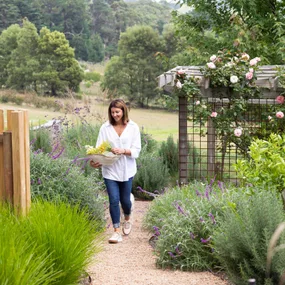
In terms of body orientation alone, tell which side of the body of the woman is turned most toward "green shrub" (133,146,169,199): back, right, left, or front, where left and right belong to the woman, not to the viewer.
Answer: back

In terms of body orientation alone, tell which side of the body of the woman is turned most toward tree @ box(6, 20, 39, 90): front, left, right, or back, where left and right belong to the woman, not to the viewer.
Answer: back

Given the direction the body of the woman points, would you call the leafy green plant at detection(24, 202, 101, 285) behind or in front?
in front

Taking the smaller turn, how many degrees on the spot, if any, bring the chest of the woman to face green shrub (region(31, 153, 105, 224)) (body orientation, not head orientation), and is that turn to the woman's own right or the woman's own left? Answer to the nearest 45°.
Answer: approximately 135° to the woman's own right

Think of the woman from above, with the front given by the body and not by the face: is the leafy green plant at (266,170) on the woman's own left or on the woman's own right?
on the woman's own left

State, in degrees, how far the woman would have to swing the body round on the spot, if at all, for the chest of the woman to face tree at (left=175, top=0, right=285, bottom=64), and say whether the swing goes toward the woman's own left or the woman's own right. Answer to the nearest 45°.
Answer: approximately 180°

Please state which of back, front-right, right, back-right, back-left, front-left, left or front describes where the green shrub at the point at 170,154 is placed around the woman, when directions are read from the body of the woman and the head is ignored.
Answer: back

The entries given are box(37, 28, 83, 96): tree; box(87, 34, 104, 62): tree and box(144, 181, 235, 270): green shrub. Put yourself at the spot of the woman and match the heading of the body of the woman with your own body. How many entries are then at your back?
2

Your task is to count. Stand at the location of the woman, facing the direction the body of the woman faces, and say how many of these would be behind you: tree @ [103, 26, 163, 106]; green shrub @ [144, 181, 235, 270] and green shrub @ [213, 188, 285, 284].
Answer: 1

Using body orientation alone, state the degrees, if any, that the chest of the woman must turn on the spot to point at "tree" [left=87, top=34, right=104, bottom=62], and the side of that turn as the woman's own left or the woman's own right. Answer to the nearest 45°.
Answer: approximately 180°

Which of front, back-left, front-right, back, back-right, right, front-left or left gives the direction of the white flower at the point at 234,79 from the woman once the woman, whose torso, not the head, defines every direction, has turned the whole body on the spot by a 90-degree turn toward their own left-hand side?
front-left

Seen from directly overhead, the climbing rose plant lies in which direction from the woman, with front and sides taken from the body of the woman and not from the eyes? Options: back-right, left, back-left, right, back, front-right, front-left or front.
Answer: back-left

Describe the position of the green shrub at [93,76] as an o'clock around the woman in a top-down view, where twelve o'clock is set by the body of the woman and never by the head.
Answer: The green shrub is roughly at 6 o'clock from the woman.

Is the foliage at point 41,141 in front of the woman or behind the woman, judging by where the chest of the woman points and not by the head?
behind

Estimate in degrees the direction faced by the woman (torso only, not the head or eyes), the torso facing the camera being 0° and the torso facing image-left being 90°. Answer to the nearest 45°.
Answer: approximately 0°
